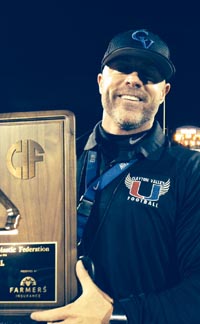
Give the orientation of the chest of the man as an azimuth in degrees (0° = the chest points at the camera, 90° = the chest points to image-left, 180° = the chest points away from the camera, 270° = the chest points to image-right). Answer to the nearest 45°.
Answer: approximately 45°

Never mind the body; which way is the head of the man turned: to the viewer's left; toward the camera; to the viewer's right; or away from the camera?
toward the camera
